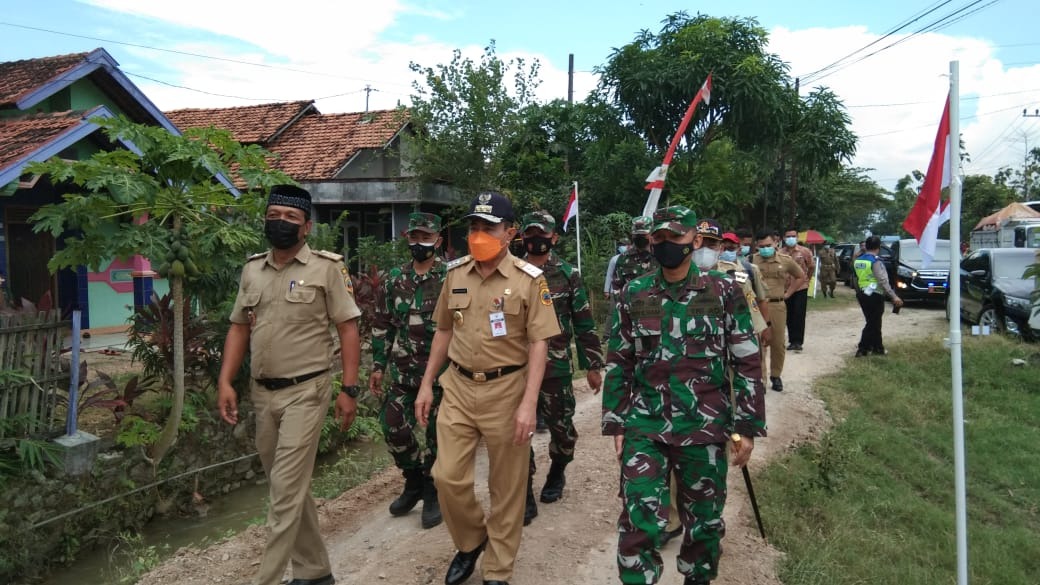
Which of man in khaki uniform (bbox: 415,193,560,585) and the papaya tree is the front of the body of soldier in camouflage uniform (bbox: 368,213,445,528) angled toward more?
the man in khaki uniform

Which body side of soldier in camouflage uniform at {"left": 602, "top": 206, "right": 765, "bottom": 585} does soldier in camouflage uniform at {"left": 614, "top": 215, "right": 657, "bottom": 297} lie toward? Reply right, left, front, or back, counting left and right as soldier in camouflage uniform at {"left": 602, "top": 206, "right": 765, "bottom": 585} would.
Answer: back

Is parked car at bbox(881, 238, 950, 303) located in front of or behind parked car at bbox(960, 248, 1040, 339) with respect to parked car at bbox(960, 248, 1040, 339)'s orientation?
behind

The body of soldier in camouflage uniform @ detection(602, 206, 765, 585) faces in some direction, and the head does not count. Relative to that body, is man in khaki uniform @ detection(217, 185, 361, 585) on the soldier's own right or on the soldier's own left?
on the soldier's own right

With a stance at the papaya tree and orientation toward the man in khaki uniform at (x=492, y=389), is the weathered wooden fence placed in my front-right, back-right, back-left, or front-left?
back-right

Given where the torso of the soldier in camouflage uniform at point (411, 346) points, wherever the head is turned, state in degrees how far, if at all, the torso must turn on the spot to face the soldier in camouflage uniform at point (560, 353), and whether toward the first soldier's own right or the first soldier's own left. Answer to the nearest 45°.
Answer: approximately 90° to the first soldier's own left

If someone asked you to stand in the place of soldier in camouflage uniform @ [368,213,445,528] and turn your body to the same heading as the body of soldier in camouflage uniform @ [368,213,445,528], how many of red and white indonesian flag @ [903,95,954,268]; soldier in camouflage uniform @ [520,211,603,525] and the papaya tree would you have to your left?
2

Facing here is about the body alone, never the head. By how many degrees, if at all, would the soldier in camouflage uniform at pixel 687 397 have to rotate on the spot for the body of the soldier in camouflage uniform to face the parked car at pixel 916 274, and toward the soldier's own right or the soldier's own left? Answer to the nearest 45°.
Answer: approximately 180°

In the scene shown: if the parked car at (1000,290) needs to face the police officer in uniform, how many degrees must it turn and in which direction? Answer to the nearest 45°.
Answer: approximately 45° to its right

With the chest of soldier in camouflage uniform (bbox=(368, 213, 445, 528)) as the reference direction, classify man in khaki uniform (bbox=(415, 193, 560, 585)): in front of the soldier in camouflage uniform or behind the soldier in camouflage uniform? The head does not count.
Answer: in front

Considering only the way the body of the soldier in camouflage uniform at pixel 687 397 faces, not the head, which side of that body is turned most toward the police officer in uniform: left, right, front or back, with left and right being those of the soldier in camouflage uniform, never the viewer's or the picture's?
back
